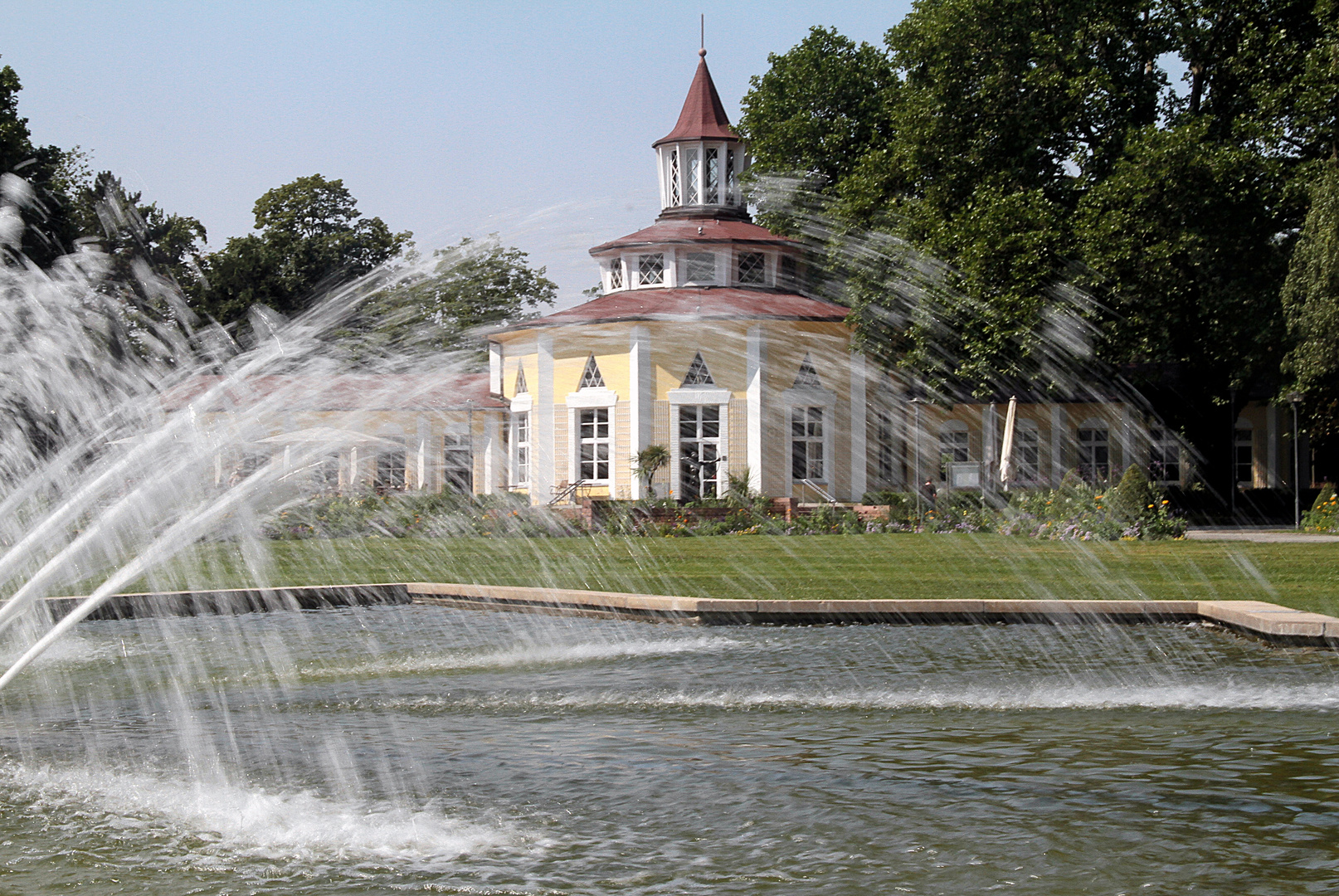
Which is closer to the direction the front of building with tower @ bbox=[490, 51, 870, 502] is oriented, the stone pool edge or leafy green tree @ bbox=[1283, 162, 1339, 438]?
the stone pool edge

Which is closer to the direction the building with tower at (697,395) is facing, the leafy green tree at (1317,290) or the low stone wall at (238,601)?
the low stone wall

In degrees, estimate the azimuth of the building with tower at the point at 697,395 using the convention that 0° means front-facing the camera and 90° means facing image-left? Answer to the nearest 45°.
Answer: approximately 0°

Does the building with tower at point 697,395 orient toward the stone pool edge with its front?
yes

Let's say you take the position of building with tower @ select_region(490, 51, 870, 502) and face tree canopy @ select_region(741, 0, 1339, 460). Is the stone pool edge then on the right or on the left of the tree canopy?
right

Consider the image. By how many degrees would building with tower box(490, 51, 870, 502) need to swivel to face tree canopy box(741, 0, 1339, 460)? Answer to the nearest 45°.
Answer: approximately 45° to its left

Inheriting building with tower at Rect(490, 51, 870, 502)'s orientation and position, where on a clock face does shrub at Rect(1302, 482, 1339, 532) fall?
The shrub is roughly at 10 o'clock from the building with tower.
